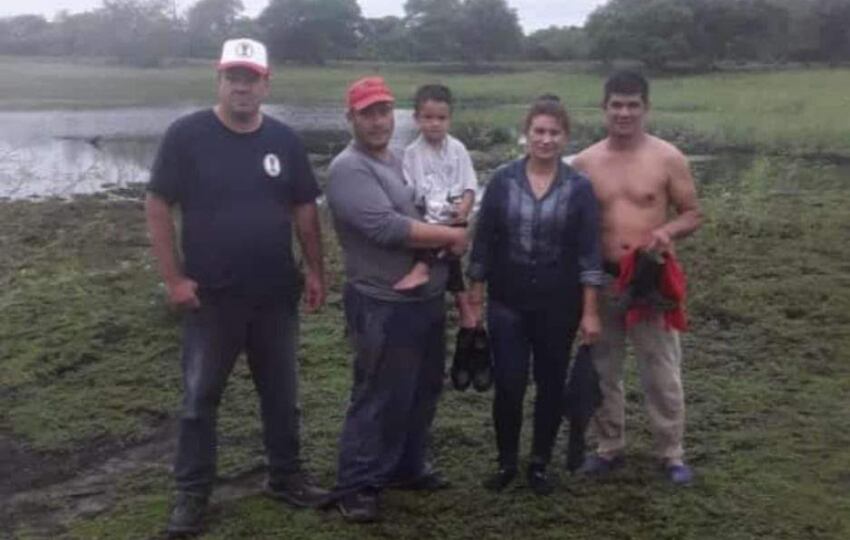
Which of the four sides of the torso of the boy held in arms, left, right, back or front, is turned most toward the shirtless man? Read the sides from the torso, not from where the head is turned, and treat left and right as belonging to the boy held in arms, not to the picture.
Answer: left

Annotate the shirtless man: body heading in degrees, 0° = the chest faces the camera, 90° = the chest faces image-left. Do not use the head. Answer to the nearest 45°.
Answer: approximately 0°

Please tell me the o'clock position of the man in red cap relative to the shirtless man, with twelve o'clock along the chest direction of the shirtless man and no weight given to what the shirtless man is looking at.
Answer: The man in red cap is roughly at 2 o'clock from the shirtless man.

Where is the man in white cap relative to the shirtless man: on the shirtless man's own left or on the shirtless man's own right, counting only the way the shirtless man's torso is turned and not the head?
on the shirtless man's own right

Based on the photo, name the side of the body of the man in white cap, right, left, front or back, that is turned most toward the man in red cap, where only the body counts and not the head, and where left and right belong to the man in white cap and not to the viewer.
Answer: left

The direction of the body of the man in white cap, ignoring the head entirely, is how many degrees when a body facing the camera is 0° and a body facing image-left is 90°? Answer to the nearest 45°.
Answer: approximately 0°
